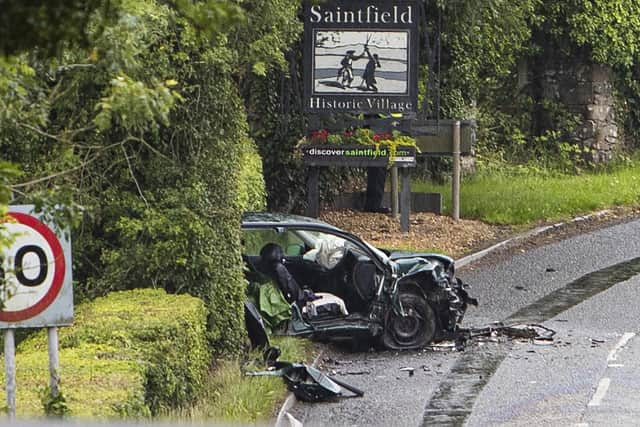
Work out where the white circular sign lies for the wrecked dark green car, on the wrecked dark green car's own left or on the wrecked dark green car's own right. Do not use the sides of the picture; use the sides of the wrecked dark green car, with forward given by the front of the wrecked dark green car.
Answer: on the wrecked dark green car's own right

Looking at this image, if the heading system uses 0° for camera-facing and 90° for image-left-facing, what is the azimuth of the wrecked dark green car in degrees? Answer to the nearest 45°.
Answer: approximately 270°

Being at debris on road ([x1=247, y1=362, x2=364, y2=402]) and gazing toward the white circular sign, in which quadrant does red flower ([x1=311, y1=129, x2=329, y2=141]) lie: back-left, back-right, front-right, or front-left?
back-right

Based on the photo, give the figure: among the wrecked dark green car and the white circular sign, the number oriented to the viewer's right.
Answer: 1

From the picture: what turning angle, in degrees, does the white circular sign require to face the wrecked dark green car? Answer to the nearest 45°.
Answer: approximately 135° to its left

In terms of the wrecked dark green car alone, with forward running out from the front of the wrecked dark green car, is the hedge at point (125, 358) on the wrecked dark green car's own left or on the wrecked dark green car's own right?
on the wrecked dark green car's own right

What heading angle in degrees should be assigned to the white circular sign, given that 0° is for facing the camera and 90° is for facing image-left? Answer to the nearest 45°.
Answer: approximately 0°

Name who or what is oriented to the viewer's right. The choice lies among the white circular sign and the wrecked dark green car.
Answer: the wrecked dark green car

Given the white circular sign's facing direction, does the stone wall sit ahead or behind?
behind

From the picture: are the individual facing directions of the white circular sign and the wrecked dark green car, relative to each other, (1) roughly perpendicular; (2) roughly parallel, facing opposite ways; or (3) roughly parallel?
roughly perpendicular

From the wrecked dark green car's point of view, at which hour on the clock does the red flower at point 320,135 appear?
The red flower is roughly at 9 o'clock from the wrecked dark green car.
